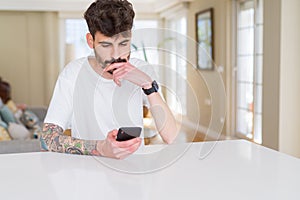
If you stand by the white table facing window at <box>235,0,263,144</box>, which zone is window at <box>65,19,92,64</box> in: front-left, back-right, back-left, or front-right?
front-left

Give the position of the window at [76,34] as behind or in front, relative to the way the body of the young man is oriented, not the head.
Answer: behind

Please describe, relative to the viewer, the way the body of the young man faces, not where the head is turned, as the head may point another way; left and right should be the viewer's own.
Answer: facing the viewer and to the right of the viewer

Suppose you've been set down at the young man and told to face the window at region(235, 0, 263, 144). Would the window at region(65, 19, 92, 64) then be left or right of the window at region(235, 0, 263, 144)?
left

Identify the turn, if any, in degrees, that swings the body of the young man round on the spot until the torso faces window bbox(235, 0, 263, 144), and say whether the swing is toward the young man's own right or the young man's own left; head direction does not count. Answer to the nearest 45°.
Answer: approximately 90° to the young man's own left
